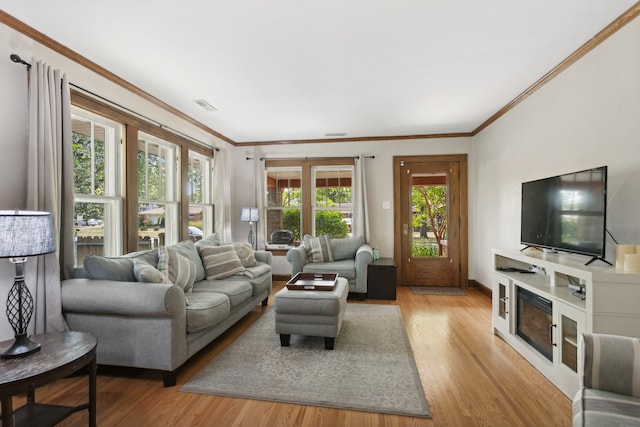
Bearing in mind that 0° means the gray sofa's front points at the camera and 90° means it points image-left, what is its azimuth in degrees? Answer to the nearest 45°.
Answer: approximately 315°

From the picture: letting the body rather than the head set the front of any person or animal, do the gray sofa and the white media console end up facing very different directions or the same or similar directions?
very different directions

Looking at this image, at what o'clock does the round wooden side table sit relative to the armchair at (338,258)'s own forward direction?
The round wooden side table is roughly at 1 o'clock from the armchair.

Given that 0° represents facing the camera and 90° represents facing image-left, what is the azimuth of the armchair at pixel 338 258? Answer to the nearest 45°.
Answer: approximately 0°

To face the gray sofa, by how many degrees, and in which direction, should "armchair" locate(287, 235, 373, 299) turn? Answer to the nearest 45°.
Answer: approximately 45° to its right
